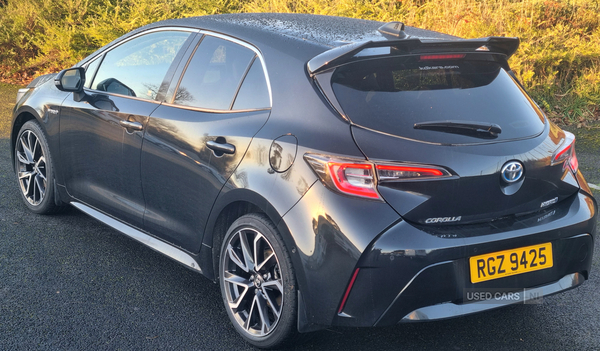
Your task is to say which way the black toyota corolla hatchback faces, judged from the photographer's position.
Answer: facing away from the viewer and to the left of the viewer
